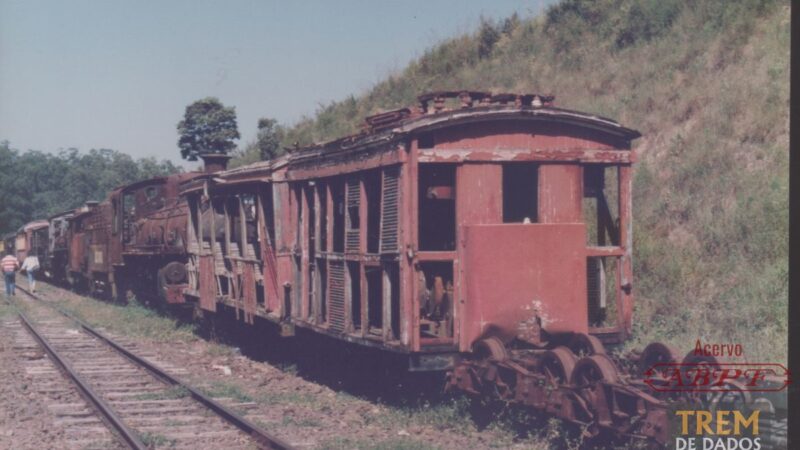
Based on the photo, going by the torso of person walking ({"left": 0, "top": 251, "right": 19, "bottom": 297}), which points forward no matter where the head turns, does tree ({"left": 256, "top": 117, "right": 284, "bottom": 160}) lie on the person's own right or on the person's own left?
on the person's own right

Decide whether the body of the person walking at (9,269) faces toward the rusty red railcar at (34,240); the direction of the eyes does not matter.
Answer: yes

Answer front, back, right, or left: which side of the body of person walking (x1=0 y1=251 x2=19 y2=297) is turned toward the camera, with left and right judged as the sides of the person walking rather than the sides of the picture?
back

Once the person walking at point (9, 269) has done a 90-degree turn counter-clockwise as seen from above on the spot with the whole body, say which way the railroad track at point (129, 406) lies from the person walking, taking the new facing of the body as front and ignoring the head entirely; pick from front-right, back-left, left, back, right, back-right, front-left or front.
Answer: left

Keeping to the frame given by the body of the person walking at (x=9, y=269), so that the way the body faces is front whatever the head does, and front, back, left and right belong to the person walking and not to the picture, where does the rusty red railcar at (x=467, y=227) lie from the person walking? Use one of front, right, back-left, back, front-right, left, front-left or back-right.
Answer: back
